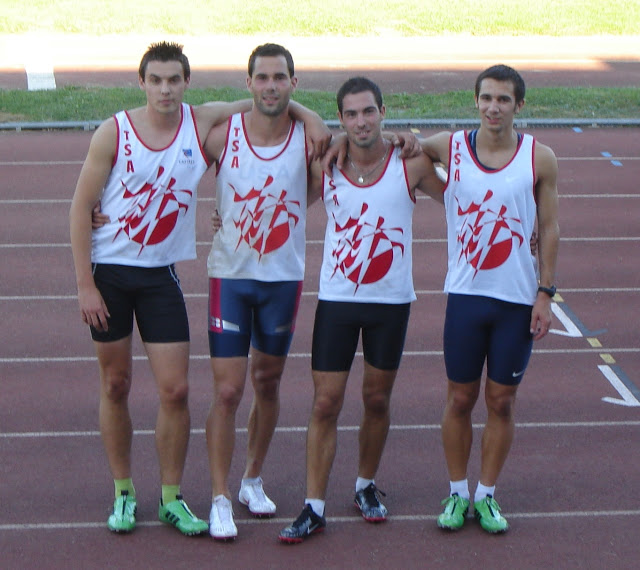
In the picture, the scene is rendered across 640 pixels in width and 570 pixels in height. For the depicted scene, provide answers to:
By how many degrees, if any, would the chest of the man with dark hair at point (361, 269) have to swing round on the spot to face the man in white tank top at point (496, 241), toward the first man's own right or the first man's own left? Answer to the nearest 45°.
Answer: approximately 90° to the first man's own left

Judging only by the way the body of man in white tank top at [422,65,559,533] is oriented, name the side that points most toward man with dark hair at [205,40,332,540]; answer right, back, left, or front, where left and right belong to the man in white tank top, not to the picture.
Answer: right

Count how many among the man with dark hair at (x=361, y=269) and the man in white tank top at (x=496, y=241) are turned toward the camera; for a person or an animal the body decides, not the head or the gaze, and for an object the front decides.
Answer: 2

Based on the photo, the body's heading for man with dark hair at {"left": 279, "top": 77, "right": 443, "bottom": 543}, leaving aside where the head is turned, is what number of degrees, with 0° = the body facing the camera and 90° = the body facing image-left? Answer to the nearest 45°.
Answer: approximately 0°

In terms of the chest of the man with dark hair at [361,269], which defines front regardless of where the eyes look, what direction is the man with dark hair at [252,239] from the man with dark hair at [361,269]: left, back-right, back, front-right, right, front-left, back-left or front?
right

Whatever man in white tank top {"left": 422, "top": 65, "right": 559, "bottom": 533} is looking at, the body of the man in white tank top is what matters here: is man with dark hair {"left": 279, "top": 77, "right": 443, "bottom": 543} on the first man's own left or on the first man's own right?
on the first man's own right
